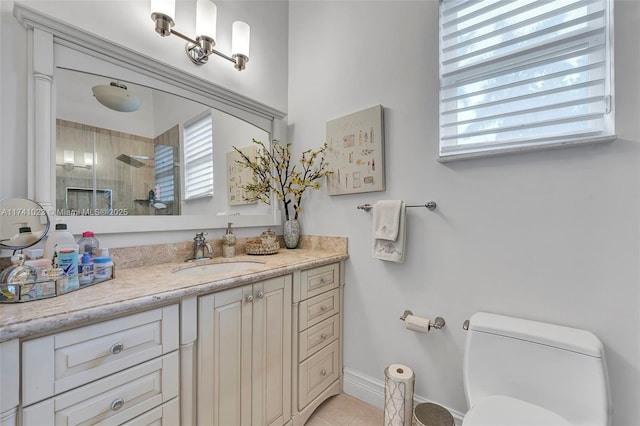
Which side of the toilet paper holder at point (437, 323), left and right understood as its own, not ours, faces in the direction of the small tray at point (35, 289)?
front

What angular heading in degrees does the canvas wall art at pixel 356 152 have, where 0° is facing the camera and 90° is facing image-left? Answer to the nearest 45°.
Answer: approximately 45°

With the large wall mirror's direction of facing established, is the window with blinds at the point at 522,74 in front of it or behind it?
in front

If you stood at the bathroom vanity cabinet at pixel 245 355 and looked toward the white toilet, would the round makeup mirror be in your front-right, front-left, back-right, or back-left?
back-right

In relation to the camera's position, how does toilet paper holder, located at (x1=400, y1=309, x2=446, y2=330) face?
facing the viewer and to the left of the viewer

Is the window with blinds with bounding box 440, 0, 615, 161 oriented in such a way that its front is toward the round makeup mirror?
yes

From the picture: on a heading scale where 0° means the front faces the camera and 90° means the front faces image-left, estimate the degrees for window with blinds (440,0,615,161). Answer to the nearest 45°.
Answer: approximately 45°

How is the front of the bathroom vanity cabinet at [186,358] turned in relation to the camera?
facing the viewer and to the right of the viewer

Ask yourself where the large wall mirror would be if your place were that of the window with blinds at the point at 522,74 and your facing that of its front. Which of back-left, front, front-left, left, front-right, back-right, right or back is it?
front

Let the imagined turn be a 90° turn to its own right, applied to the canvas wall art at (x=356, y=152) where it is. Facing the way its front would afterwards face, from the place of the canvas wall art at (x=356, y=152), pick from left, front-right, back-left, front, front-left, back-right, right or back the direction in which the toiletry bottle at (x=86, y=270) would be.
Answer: left

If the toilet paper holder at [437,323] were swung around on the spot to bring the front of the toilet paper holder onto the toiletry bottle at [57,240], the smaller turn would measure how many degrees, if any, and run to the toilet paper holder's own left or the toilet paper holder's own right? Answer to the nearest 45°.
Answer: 0° — it already faces it
